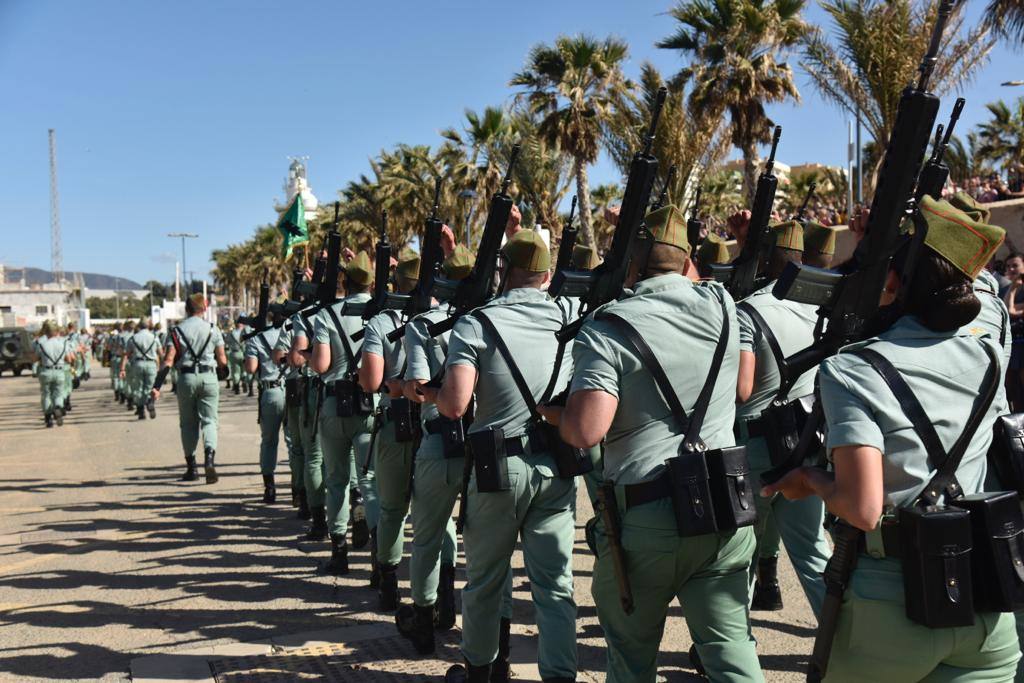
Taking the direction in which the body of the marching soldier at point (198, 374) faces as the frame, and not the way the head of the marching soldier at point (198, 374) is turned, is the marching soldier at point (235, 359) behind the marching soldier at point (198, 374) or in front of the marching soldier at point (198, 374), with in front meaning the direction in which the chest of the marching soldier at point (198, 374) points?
in front

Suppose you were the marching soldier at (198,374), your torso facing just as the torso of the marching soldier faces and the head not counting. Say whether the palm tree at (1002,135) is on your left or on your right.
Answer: on your right

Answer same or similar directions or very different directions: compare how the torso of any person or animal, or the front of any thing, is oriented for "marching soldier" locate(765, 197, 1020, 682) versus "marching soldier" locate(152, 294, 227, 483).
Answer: same or similar directions

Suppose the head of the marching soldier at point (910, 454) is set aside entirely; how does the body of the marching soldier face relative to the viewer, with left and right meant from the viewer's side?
facing away from the viewer and to the left of the viewer

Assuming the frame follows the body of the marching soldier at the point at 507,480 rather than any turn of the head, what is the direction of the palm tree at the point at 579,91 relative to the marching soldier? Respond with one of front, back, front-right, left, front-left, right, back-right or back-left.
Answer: front-right

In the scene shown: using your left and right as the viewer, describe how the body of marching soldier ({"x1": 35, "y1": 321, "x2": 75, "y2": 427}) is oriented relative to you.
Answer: facing away from the viewer

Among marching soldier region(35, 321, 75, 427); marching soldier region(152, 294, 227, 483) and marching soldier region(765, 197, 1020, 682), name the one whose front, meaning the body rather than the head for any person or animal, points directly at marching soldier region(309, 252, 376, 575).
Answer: marching soldier region(765, 197, 1020, 682)

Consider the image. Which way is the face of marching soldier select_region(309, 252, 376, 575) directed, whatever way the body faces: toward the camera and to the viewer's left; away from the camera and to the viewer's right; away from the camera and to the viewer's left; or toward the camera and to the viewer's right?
away from the camera and to the viewer's left

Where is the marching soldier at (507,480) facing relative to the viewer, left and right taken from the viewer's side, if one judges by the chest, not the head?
facing away from the viewer and to the left of the viewer

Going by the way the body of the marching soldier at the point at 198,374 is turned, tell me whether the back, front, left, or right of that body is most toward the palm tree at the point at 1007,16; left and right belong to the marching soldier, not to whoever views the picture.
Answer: right

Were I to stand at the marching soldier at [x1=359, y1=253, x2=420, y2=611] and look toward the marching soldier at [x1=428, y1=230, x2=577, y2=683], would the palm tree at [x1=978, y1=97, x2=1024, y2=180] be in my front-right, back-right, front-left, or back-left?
back-left

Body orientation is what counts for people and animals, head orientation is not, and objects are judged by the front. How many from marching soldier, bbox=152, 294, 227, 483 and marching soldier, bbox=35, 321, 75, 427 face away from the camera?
2

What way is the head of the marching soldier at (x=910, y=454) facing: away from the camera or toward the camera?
away from the camera

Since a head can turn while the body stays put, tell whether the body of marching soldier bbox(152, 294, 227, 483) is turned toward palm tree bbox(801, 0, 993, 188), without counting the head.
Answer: no

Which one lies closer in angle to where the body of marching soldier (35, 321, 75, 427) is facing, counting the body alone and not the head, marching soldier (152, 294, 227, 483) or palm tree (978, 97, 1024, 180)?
the palm tree

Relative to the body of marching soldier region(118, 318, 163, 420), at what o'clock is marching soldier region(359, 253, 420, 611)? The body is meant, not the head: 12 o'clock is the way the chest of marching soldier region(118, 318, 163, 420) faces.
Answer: marching soldier region(359, 253, 420, 611) is roughly at 6 o'clock from marching soldier region(118, 318, 163, 420).

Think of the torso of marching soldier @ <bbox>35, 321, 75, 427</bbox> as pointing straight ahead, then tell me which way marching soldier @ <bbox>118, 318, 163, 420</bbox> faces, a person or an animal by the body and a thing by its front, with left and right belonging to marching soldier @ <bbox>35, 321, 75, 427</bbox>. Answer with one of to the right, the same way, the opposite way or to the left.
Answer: the same way

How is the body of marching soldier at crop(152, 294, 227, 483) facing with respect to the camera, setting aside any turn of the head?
away from the camera

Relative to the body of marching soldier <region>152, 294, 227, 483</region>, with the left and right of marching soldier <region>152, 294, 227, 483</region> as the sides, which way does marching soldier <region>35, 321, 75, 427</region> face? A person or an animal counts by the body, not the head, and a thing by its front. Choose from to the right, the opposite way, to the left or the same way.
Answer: the same way

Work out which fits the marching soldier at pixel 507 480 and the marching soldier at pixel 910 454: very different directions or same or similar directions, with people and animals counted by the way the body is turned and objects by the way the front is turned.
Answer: same or similar directions

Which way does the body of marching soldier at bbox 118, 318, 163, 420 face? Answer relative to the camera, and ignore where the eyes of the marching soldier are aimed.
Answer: away from the camera
